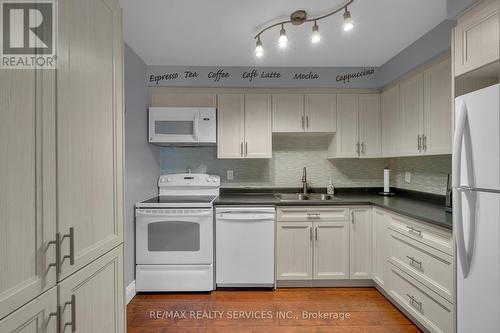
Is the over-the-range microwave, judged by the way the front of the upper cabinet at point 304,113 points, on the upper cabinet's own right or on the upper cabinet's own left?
on the upper cabinet's own right

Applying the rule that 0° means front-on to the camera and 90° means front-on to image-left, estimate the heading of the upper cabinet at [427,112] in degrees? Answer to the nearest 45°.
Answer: approximately 45°

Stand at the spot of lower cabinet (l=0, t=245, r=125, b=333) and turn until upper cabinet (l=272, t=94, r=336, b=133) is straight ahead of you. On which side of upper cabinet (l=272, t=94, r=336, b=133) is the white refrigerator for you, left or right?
right

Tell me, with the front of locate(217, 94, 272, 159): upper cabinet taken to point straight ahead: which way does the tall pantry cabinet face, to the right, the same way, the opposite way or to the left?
to the left

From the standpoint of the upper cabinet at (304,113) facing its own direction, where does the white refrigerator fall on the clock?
The white refrigerator is roughly at 11 o'clock from the upper cabinet.

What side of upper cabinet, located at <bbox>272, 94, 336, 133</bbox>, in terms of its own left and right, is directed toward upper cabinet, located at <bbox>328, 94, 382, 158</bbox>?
left

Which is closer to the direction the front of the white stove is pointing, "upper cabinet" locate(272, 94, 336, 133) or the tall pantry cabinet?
the tall pantry cabinet

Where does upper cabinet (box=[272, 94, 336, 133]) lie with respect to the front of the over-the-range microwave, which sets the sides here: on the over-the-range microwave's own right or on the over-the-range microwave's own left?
on the over-the-range microwave's own left

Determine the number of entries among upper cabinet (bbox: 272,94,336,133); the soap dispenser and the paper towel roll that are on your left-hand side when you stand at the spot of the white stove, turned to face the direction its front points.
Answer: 3

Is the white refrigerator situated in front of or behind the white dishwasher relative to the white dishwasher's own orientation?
in front

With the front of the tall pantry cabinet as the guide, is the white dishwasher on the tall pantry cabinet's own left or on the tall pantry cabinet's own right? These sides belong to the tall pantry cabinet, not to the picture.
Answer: on the tall pantry cabinet's own left

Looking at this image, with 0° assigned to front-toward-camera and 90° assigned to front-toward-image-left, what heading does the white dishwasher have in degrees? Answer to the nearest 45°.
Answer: approximately 0°

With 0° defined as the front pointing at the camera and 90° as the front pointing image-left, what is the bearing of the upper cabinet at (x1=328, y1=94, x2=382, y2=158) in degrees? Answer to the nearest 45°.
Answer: approximately 0°

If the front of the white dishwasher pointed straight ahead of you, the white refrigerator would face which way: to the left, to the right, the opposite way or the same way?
to the right

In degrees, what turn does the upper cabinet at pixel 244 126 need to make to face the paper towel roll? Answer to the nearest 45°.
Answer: approximately 90° to its left

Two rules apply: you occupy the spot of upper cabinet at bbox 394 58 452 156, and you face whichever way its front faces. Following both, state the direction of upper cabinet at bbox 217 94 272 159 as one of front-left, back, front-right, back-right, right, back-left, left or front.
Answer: front-right
